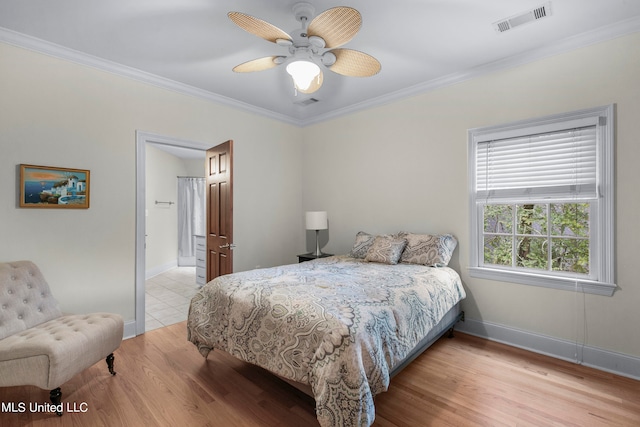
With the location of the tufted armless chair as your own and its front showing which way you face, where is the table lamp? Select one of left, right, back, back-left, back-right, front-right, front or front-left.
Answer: front-left

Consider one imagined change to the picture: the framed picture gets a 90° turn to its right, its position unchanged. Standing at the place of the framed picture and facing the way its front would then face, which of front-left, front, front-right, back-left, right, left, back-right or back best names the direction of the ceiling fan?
left

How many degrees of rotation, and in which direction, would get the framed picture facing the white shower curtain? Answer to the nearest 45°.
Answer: approximately 90° to its left

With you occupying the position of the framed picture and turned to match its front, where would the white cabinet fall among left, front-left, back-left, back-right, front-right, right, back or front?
left

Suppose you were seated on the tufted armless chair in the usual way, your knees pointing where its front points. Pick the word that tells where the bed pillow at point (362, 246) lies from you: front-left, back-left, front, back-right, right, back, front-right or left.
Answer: front-left

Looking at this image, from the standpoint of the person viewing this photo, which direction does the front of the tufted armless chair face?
facing the viewer and to the right of the viewer

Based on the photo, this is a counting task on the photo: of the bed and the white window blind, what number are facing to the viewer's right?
0

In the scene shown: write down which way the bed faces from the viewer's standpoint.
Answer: facing the viewer and to the left of the viewer

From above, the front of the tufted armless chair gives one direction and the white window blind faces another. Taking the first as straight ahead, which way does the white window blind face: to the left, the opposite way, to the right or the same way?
the opposite way

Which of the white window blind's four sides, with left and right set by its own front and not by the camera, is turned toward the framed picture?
front

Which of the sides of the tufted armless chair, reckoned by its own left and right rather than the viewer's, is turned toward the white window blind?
front

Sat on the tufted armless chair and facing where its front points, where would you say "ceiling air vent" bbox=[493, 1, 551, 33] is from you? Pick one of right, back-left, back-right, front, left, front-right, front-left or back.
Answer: front

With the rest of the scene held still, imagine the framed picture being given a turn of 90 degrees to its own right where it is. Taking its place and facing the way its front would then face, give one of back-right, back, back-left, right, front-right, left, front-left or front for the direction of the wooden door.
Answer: back-left

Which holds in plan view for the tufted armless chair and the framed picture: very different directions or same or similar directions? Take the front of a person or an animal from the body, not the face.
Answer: same or similar directions

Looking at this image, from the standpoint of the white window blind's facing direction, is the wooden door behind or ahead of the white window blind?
ahead

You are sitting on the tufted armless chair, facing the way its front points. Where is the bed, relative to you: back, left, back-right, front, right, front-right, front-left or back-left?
front

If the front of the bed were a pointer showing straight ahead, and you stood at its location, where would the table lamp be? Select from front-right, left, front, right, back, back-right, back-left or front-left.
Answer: back-right

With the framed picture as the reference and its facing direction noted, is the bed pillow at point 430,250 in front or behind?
in front
